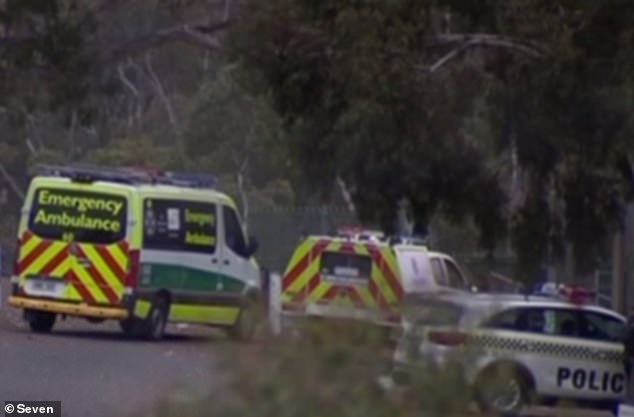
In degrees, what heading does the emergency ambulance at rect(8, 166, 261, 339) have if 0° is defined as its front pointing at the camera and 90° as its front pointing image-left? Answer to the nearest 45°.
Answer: approximately 225°

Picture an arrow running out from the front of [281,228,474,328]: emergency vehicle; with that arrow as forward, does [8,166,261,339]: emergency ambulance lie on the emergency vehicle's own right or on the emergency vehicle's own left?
on the emergency vehicle's own left
